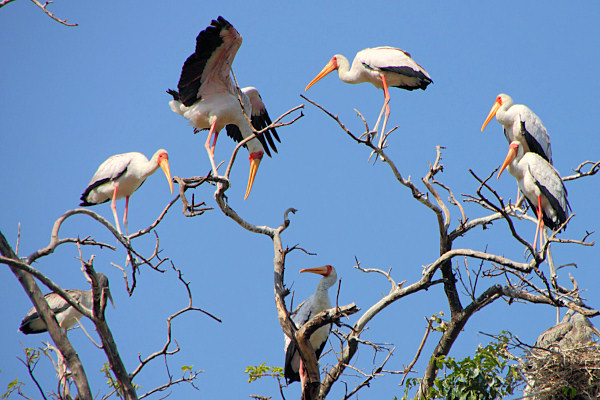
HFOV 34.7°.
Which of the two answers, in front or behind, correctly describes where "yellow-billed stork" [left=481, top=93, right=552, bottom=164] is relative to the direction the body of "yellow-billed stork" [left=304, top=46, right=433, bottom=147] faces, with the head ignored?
behind

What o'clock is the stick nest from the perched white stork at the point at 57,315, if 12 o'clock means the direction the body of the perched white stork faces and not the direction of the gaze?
The stick nest is roughly at 1 o'clock from the perched white stork.

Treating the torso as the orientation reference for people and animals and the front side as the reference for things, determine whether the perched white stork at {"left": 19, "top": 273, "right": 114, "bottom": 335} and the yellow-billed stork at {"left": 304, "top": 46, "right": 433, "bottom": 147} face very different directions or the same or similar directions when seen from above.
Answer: very different directions

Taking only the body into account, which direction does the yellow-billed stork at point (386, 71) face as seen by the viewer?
to the viewer's left

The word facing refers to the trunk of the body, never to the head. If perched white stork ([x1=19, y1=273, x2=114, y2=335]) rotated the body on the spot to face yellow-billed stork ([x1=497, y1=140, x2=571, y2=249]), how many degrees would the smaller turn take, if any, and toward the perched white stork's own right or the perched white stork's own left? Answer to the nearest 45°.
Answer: approximately 45° to the perched white stork's own right

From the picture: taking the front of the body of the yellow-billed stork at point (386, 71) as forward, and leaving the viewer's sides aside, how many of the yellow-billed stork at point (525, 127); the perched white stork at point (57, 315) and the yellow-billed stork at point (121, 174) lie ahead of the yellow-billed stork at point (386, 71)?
2

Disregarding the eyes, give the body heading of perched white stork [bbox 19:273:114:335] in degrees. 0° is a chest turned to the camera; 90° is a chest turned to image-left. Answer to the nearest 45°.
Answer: approximately 270°

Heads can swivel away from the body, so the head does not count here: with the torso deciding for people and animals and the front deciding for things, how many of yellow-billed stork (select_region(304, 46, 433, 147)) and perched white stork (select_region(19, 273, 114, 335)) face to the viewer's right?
1
